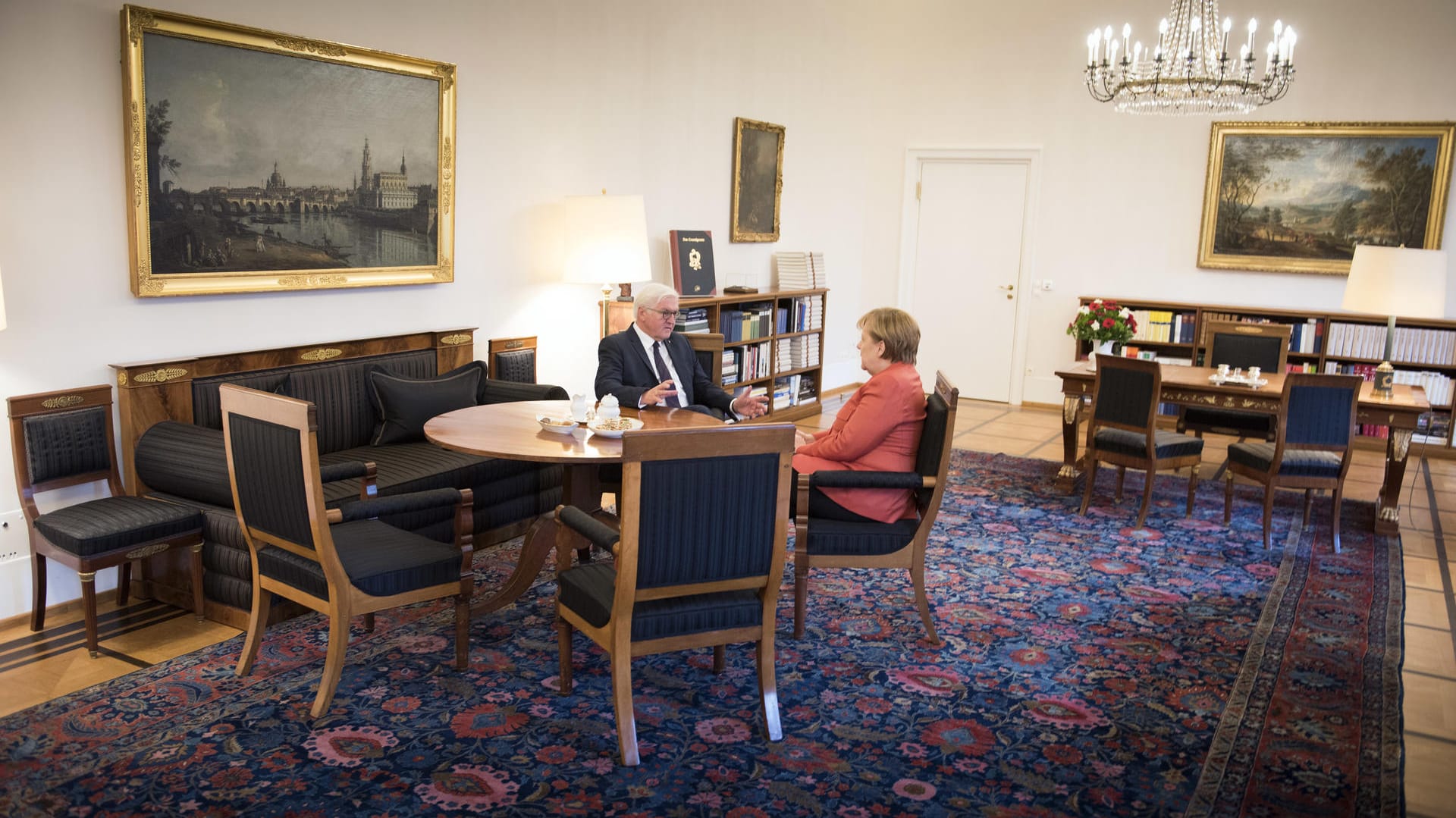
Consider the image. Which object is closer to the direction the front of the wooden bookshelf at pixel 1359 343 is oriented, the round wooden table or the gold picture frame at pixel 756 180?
the round wooden table

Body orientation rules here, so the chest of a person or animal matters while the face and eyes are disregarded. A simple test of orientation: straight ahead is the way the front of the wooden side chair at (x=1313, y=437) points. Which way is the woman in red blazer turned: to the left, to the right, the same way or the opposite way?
to the left

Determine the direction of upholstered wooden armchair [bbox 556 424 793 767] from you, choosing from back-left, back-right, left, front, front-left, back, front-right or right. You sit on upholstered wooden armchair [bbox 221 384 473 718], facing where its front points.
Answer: right

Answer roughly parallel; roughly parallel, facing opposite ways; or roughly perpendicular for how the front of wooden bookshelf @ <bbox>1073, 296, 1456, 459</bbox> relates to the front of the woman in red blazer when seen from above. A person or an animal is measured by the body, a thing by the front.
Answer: roughly perpendicular

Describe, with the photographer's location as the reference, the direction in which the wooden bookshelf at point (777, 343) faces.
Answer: facing the viewer and to the right of the viewer

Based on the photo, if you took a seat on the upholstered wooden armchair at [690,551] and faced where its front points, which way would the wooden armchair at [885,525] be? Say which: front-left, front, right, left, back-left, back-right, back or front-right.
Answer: right

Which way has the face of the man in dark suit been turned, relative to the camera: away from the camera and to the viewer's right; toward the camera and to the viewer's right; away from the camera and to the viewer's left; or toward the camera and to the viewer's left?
toward the camera and to the viewer's right

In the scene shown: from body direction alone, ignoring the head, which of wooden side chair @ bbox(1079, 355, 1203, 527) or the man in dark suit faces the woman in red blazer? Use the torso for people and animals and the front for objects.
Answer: the man in dark suit

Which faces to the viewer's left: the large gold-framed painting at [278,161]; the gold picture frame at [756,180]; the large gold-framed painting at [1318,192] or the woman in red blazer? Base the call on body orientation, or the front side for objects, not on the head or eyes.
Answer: the woman in red blazer

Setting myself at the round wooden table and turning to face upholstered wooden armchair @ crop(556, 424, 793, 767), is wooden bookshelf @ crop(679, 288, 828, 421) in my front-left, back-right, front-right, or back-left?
back-left

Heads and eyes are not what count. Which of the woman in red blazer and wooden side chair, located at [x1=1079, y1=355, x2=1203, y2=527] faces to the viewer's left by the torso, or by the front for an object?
the woman in red blazer

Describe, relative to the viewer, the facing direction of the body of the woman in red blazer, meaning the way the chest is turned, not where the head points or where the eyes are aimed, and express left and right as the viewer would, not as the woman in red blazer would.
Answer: facing to the left of the viewer

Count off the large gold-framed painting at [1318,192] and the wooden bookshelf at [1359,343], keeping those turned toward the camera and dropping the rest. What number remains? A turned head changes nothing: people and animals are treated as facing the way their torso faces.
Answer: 2

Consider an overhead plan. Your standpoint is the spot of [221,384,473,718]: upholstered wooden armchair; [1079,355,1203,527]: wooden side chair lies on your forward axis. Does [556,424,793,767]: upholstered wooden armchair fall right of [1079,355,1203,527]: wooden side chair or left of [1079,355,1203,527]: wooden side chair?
right

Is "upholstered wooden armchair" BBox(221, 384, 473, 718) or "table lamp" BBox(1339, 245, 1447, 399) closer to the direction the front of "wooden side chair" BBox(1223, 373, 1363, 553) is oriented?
the table lamp

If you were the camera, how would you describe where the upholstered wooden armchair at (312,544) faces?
facing away from the viewer and to the right of the viewer

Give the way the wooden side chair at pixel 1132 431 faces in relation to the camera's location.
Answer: facing away from the viewer and to the right of the viewer
